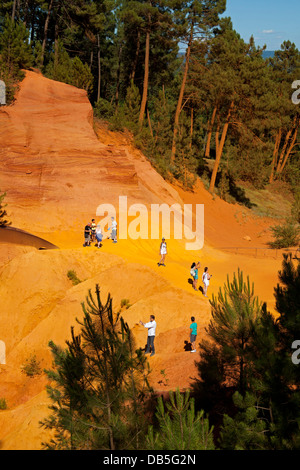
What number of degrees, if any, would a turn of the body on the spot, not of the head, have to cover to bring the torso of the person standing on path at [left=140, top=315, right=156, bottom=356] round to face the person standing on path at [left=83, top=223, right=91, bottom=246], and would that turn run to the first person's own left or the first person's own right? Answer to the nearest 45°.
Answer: approximately 90° to the first person's own right

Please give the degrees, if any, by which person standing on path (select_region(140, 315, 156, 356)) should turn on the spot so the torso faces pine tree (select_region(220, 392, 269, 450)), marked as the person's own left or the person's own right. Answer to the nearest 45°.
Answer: approximately 90° to the person's own left

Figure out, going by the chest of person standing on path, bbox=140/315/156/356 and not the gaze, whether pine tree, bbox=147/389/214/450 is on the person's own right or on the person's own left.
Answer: on the person's own left
